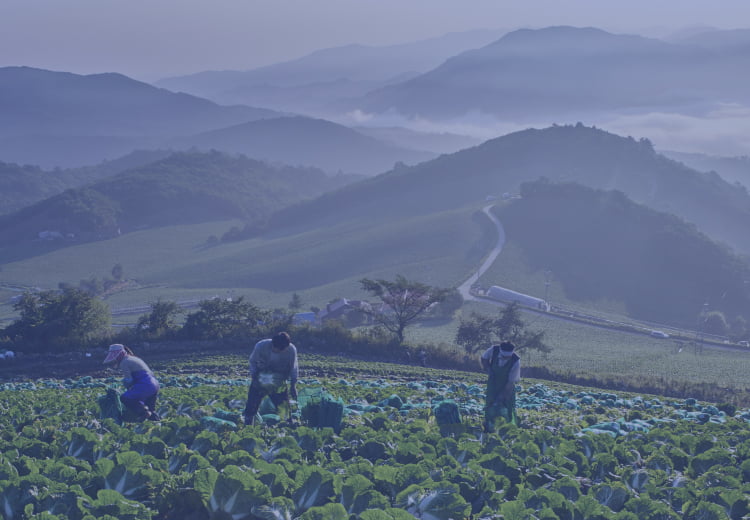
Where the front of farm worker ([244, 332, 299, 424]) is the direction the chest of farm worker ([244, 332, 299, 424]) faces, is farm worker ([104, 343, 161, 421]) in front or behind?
behind

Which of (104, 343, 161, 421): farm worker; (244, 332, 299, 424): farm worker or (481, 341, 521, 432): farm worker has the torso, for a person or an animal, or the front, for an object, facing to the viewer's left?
(104, 343, 161, 421): farm worker

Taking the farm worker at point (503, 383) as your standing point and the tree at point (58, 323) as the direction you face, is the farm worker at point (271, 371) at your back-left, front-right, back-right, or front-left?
front-left

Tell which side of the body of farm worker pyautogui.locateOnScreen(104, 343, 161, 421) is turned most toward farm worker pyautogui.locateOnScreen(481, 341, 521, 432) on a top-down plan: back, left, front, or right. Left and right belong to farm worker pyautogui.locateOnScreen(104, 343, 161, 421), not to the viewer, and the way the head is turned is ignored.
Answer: back

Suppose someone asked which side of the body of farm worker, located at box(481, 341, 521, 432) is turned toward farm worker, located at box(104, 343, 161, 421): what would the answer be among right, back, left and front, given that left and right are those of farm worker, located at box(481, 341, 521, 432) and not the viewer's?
right

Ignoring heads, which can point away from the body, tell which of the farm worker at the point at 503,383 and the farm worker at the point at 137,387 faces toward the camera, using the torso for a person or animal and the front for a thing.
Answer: the farm worker at the point at 503,383

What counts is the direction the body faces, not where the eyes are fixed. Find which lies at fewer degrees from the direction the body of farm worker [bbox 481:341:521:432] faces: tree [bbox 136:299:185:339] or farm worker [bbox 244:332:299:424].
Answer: the farm worker

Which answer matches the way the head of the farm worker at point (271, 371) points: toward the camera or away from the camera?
toward the camera

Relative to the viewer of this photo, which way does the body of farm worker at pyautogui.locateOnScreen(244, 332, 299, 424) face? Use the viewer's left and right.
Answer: facing the viewer and to the right of the viewer

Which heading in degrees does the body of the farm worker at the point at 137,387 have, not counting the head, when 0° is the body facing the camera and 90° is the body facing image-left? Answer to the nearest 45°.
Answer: approximately 90°

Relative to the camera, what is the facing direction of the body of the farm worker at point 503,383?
toward the camera

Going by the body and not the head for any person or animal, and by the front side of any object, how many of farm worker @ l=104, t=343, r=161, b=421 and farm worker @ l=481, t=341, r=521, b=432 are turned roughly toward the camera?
1

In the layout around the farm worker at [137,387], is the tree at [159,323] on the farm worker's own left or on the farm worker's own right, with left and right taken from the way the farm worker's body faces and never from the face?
on the farm worker's own right

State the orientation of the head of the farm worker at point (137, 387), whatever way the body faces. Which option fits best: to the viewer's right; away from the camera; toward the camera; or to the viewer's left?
to the viewer's left

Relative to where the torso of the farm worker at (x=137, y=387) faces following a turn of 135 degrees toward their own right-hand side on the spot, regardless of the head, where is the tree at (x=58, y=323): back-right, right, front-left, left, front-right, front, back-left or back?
front-left
